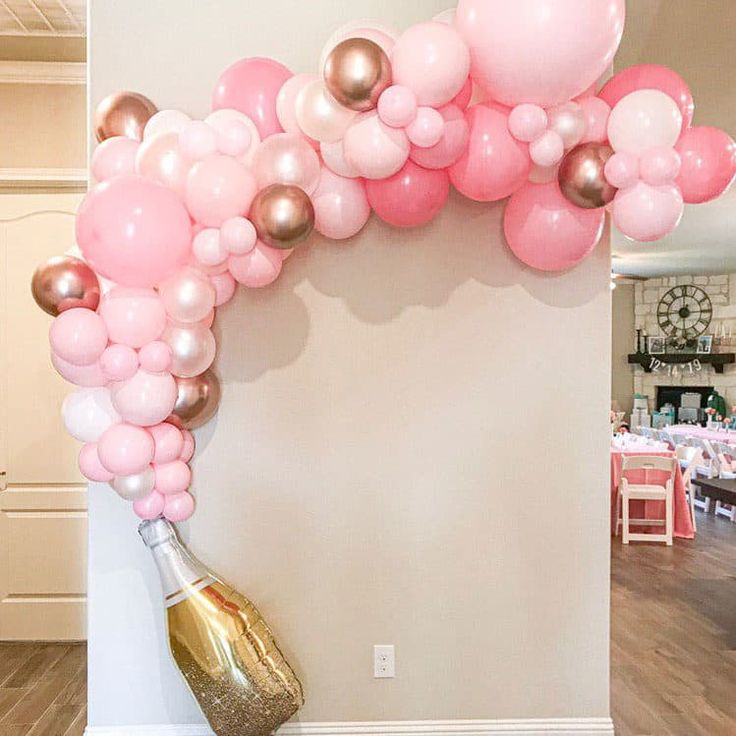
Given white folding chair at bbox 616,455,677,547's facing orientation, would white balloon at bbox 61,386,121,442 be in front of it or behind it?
behind

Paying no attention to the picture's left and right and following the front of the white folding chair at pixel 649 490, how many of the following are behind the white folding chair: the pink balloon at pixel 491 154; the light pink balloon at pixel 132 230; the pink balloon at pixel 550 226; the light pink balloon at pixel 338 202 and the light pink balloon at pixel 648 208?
5

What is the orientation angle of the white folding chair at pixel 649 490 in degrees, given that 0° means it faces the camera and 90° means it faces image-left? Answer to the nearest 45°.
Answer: approximately 180°

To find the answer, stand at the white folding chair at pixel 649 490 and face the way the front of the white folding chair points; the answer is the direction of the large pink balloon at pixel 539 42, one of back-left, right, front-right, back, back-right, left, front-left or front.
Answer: back

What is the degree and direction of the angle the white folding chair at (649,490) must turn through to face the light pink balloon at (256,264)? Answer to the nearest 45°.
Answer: approximately 180°

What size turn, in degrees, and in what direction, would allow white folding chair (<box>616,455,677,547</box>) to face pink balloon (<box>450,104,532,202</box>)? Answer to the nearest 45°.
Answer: approximately 180°

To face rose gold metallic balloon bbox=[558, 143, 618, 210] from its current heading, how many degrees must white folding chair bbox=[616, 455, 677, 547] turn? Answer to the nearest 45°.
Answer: approximately 180°

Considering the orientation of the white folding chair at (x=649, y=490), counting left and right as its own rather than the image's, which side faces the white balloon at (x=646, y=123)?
back

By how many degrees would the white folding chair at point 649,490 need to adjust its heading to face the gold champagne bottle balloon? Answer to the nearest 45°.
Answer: approximately 180°

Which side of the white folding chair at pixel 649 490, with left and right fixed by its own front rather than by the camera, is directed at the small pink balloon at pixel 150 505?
back

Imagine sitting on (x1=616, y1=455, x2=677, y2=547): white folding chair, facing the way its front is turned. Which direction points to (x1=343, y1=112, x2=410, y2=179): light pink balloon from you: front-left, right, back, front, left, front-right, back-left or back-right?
back

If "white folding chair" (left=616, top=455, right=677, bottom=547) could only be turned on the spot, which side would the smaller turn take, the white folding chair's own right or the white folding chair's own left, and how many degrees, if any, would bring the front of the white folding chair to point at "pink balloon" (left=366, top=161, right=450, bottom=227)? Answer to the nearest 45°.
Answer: approximately 180°

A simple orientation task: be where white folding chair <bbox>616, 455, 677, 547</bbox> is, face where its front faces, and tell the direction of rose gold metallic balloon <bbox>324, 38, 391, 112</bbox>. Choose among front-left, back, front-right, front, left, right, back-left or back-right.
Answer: back

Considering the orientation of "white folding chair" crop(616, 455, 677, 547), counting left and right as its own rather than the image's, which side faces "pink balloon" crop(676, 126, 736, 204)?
back

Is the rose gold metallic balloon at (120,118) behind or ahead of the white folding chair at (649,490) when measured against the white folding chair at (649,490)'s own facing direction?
behind
